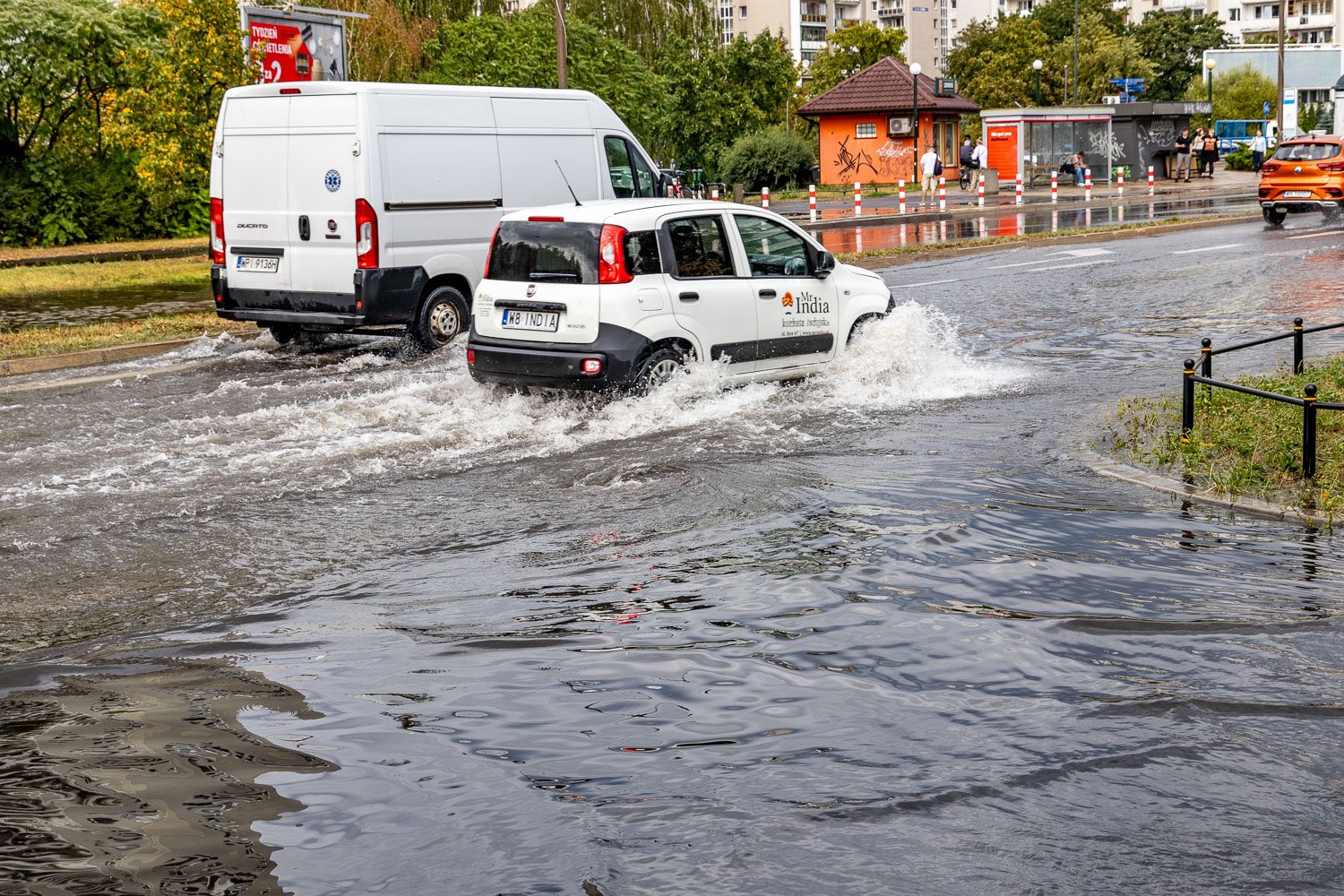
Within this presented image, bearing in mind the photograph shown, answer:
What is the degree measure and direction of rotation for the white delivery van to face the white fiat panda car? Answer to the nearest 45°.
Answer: approximately 90° to its right

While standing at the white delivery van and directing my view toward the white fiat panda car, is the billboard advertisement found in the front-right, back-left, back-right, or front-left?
back-left

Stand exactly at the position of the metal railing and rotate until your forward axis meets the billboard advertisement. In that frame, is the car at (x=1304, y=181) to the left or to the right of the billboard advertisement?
right

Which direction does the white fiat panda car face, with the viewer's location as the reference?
facing away from the viewer and to the right of the viewer

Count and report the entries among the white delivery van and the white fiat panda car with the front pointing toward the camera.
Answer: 0

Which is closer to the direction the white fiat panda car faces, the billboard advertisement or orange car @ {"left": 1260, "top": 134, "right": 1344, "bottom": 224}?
the orange car

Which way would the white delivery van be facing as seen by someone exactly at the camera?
facing away from the viewer and to the right of the viewer

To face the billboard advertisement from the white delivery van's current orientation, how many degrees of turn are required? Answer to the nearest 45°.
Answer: approximately 45° to its left

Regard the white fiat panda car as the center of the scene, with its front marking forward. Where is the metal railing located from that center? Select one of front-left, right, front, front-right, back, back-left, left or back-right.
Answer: right

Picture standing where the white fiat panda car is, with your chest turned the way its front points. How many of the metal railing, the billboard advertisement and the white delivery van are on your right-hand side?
1

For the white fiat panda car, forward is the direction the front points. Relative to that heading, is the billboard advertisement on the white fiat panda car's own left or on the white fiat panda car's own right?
on the white fiat panda car's own left

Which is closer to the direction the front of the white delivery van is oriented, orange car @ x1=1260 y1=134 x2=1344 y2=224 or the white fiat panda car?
the orange car

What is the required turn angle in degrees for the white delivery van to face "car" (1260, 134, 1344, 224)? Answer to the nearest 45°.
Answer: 0° — it already faces it

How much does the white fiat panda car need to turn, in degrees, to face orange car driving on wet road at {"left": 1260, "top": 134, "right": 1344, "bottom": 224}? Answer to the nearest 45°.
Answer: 0° — it already faces it

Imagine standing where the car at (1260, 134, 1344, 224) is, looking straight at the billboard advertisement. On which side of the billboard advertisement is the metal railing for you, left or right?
left

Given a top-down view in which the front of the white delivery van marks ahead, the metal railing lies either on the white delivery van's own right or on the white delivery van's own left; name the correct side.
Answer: on the white delivery van's own right
